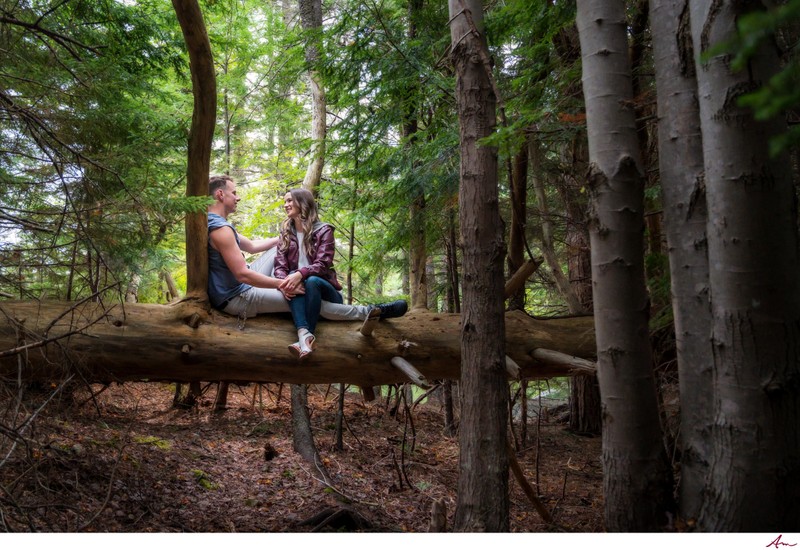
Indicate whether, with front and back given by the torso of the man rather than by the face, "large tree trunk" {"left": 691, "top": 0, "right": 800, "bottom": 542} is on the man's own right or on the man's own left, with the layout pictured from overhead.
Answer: on the man's own right

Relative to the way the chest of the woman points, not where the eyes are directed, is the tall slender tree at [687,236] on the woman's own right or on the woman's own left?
on the woman's own left

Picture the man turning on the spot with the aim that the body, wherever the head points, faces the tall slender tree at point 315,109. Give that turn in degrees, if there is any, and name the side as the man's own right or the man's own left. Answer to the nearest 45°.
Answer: approximately 90° to the man's own left

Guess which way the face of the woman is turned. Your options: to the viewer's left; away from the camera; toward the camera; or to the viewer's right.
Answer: to the viewer's left

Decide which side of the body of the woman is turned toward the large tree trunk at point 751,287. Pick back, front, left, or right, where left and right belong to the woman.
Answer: left

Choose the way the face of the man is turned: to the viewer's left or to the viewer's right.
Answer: to the viewer's right

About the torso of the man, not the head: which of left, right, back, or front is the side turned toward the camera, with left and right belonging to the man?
right

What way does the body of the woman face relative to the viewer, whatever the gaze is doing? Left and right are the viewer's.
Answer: facing the viewer and to the left of the viewer

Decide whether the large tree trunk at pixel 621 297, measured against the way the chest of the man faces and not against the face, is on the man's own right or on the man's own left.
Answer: on the man's own right

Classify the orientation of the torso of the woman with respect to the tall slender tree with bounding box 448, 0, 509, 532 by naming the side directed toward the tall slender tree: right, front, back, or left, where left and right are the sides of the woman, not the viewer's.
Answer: left

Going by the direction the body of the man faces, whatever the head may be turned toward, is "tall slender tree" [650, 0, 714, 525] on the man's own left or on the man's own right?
on the man's own right
